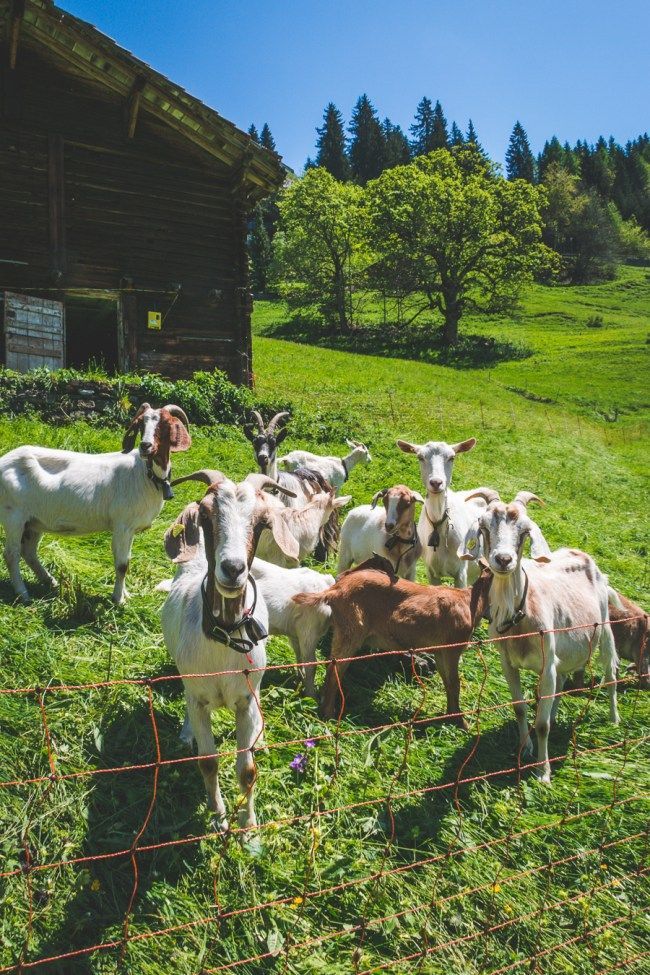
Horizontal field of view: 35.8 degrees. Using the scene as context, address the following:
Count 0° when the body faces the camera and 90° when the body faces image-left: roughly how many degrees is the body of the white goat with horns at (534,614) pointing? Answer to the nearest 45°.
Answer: approximately 45°

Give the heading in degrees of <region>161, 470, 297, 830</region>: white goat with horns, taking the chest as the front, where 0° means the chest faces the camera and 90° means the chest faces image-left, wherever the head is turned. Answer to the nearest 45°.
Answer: approximately 0°

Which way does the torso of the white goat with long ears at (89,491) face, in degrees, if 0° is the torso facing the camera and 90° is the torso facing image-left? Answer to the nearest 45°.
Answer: approximately 270°

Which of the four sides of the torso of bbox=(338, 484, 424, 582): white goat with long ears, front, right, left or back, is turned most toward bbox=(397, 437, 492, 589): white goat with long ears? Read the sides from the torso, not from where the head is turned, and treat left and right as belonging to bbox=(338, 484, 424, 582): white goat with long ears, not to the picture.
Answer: left

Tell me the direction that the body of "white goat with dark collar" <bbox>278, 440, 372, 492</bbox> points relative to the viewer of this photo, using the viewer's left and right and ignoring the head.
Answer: facing to the right of the viewer

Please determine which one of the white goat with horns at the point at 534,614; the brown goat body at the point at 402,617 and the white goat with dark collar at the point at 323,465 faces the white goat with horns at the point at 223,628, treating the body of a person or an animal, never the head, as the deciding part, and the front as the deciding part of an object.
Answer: the white goat with horns at the point at 534,614

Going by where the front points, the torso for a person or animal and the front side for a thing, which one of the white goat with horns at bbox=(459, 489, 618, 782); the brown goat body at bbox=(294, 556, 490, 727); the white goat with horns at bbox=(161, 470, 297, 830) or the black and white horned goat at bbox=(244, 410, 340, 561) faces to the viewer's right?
the brown goat body

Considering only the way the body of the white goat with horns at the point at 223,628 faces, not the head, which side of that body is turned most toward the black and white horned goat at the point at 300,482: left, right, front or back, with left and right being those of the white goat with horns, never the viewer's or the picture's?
back

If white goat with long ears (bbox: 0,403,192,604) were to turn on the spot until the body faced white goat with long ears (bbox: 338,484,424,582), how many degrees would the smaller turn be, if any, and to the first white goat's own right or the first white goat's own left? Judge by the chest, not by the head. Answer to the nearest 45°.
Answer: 0° — it already faces it

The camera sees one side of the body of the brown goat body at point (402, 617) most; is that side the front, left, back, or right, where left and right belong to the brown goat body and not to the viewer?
right

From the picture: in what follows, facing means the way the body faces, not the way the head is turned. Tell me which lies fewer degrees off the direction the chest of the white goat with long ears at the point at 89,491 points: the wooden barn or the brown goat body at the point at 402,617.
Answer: the brown goat body

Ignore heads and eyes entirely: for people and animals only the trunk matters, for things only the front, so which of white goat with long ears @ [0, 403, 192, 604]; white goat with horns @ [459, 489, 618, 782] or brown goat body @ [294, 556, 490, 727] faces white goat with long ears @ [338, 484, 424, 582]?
white goat with long ears @ [0, 403, 192, 604]

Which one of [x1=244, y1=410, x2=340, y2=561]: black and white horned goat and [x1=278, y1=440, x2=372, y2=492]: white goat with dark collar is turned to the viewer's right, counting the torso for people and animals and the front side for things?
the white goat with dark collar

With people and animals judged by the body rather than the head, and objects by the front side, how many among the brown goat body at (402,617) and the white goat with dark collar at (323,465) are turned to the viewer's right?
2
